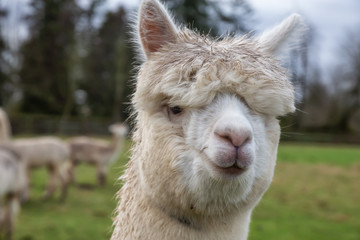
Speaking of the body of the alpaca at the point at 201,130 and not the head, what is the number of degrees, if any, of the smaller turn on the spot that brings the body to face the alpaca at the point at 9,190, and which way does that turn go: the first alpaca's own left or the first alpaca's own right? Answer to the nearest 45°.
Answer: approximately 180°

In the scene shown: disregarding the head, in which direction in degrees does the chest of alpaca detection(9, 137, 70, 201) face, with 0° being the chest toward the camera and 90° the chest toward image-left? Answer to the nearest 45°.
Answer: approximately 90°

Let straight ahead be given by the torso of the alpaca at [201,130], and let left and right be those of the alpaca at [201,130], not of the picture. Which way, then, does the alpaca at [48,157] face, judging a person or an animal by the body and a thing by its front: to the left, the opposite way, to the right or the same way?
to the right
